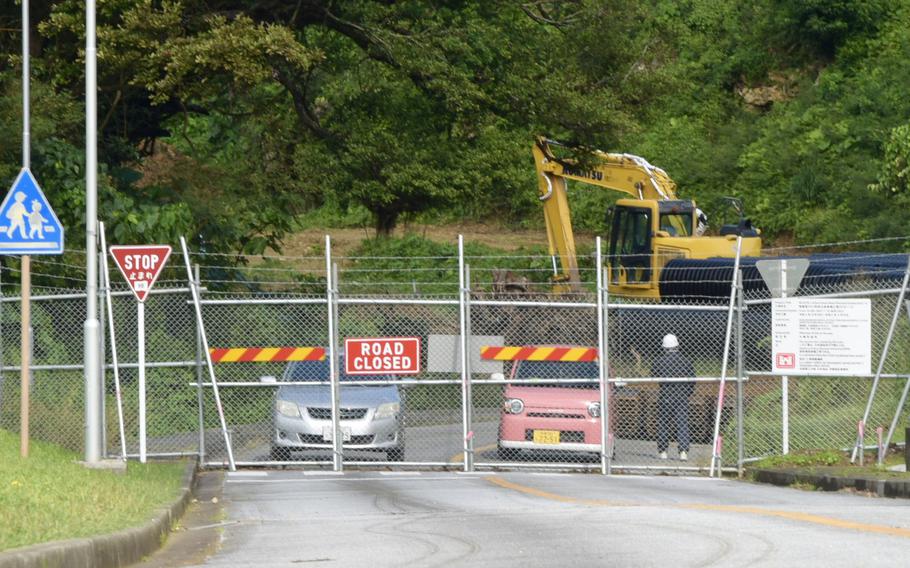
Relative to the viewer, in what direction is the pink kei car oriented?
toward the camera

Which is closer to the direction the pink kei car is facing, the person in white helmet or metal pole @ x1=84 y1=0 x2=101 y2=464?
the metal pole

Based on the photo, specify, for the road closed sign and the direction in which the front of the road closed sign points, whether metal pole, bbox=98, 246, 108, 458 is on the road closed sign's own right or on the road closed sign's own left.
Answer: on the road closed sign's own right

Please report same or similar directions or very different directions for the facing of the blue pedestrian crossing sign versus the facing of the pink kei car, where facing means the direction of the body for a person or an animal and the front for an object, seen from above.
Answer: same or similar directions

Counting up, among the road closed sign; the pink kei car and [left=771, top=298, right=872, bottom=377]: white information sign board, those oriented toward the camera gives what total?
3

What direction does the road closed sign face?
toward the camera

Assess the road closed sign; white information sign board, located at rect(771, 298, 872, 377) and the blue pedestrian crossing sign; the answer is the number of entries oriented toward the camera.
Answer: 3

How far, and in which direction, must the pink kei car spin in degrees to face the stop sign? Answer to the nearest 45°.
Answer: approximately 45° to its right

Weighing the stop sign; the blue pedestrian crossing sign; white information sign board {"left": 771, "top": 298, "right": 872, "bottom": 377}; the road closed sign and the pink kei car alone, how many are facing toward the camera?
5

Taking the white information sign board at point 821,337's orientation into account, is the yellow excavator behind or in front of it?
behind

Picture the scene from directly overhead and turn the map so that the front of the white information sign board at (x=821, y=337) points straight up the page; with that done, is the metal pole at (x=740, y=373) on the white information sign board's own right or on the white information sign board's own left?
on the white information sign board's own right

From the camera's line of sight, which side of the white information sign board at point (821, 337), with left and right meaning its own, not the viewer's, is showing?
front

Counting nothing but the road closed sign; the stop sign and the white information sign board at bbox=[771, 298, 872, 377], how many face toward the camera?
3
